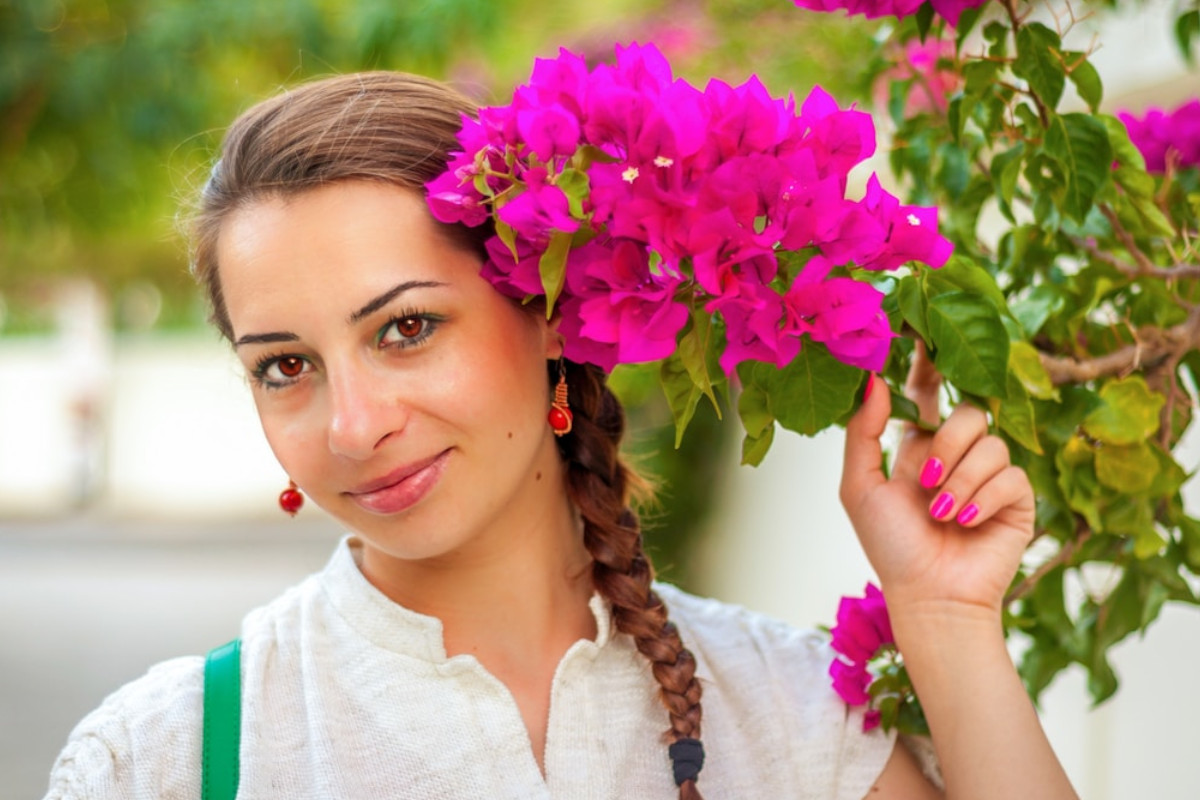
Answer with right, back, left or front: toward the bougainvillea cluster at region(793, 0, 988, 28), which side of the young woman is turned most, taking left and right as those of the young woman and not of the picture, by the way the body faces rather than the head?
left

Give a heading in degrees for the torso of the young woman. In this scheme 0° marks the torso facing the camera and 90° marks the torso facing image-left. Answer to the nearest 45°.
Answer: approximately 0°

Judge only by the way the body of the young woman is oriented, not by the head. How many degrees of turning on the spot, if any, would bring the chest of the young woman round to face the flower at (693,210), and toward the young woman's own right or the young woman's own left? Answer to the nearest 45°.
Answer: approximately 45° to the young woman's own left

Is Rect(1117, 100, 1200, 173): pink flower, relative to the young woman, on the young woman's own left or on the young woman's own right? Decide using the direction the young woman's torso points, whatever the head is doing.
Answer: on the young woman's own left
